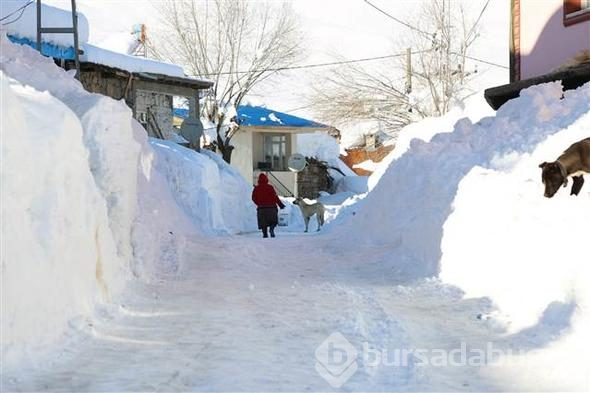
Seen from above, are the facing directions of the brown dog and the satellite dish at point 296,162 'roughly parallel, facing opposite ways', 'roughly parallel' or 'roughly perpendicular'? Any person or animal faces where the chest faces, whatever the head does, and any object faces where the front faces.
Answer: roughly perpendicular

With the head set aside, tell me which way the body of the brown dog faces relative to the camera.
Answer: to the viewer's left

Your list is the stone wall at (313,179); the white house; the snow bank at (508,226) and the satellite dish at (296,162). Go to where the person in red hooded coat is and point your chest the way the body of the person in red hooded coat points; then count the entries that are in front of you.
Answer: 3

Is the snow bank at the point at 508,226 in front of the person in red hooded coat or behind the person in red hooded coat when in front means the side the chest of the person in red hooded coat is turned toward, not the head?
behind

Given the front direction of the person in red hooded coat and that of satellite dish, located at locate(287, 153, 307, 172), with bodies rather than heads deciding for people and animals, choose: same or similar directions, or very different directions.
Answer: very different directions

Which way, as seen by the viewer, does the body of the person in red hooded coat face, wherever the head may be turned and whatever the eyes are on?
away from the camera

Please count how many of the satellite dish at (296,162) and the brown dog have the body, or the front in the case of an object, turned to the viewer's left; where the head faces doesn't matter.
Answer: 1
